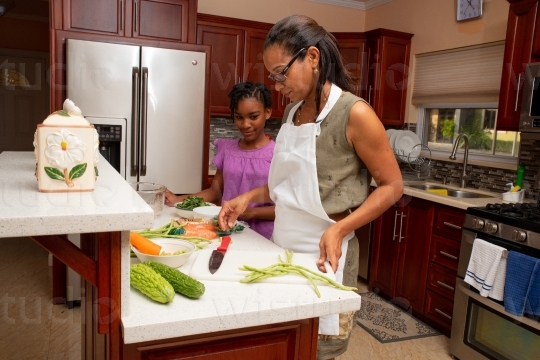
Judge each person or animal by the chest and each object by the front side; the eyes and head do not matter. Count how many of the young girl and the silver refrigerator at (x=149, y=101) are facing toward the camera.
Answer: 2

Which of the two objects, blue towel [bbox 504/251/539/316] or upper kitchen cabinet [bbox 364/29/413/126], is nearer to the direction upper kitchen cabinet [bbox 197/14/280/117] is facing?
the blue towel

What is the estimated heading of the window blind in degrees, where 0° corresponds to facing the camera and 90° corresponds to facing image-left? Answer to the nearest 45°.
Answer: approximately 45°

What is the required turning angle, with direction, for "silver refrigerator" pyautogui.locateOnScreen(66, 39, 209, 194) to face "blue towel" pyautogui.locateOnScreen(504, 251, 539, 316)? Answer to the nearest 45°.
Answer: approximately 45° to its left

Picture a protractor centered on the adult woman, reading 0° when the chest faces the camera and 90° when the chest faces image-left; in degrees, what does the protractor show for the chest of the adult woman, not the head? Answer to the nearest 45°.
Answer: approximately 45°

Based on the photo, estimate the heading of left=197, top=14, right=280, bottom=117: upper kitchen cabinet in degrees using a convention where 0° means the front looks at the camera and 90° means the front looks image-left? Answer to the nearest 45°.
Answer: approximately 315°

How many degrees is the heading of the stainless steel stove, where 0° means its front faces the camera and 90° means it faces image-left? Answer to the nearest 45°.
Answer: approximately 45°

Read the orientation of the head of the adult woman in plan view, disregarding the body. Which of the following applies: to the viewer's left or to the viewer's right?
to the viewer's left
